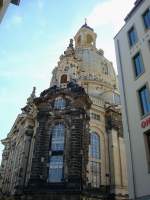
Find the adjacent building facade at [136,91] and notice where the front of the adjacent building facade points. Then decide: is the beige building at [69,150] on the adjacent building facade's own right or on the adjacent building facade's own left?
on the adjacent building facade's own right

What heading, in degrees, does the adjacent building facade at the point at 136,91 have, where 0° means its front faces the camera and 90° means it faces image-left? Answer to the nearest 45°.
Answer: approximately 45°
